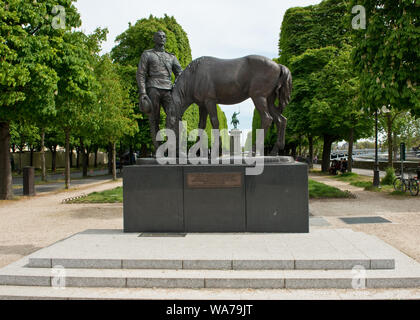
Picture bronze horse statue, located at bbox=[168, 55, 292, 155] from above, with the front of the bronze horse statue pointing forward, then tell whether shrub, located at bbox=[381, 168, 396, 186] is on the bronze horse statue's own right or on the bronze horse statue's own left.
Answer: on the bronze horse statue's own right

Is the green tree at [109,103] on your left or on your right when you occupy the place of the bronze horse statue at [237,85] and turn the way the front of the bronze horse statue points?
on your right

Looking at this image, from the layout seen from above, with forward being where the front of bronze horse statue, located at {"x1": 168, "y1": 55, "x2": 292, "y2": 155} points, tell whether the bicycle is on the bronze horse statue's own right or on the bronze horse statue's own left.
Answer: on the bronze horse statue's own right

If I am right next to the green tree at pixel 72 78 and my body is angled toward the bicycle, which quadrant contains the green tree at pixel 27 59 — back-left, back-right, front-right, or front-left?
back-right

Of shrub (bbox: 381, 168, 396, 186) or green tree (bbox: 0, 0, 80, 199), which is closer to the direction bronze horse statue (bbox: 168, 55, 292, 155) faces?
the green tree

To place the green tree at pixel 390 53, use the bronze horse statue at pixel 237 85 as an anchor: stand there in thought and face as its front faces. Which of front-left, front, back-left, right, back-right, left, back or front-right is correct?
back-right

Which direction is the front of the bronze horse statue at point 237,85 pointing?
to the viewer's left
